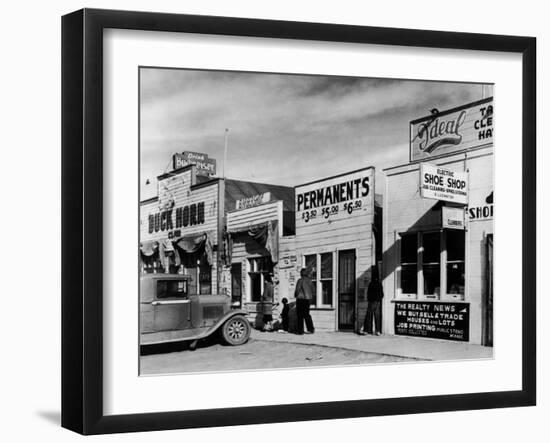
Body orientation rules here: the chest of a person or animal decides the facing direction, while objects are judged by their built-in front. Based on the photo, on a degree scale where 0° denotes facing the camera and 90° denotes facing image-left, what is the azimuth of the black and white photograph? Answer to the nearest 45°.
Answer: approximately 315°

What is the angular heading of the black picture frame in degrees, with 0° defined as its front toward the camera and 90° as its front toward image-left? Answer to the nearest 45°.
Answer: approximately 315°
